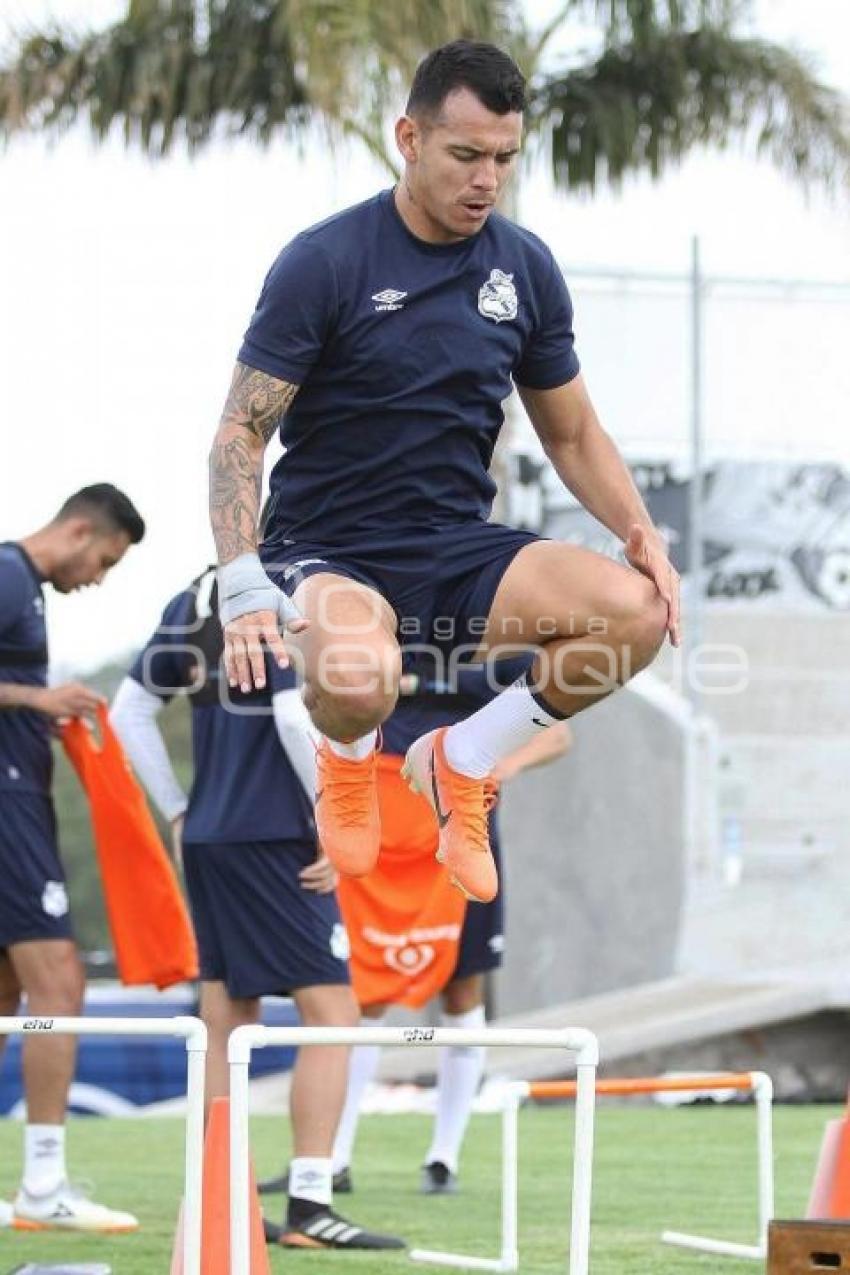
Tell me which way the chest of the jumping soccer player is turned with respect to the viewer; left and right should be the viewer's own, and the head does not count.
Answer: facing the viewer and to the right of the viewer

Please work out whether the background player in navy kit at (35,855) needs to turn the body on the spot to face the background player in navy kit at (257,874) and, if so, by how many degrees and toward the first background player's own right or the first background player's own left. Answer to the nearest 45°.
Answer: approximately 45° to the first background player's own right

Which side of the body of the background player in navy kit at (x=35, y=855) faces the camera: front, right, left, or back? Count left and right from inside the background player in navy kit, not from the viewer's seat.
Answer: right

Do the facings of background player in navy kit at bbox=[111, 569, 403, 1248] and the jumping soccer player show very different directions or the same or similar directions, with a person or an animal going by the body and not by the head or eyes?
same or similar directions

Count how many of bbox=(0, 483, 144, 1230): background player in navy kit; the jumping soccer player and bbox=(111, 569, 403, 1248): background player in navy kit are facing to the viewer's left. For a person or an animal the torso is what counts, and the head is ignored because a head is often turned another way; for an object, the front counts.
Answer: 0

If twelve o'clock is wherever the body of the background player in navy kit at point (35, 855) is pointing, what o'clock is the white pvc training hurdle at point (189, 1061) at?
The white pvc training hurdle is roughly at 3 o'clock from the background player in navy kit.

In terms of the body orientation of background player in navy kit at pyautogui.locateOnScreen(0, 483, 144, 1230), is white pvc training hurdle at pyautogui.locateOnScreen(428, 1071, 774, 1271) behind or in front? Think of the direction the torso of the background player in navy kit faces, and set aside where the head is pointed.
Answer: in front
